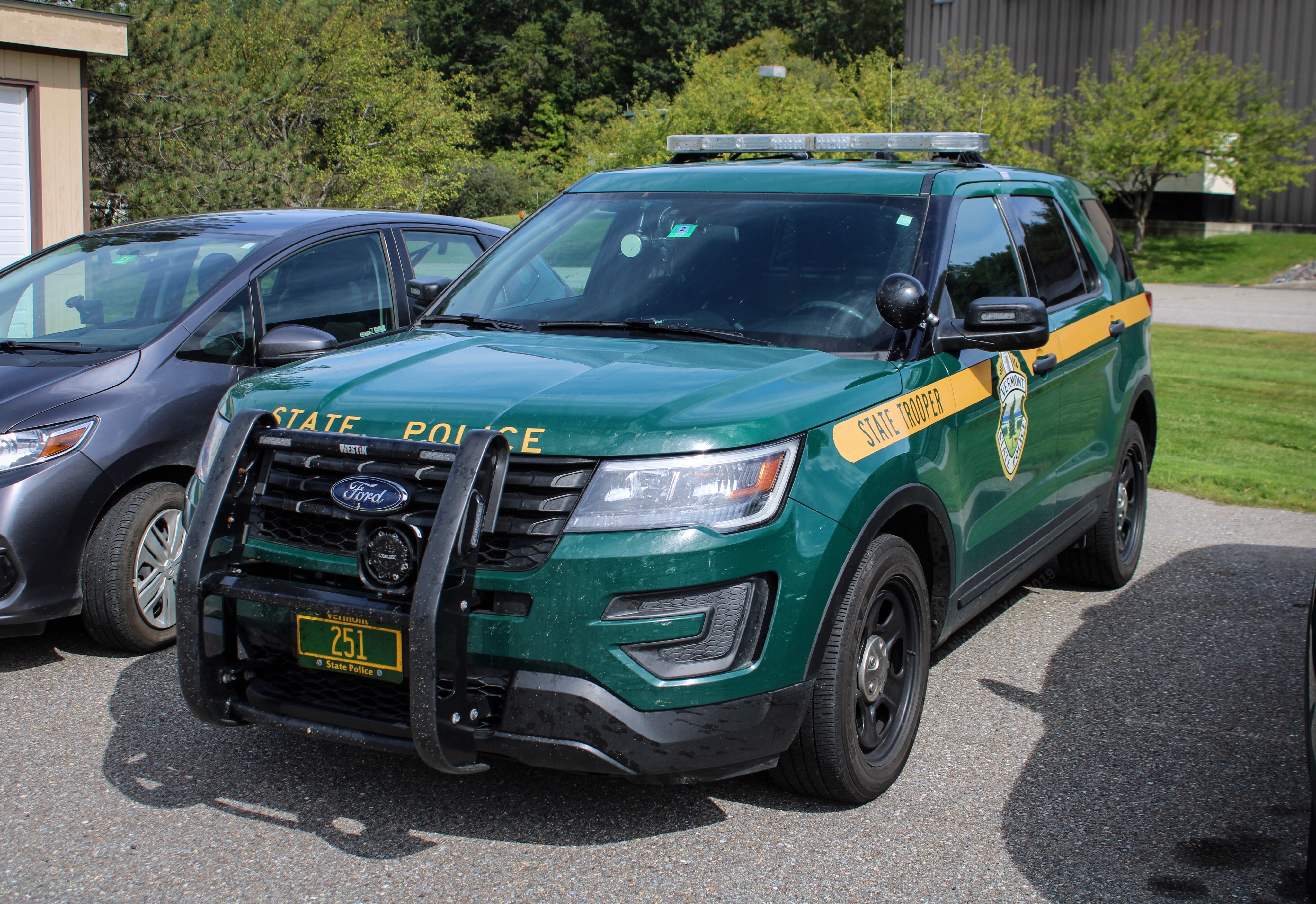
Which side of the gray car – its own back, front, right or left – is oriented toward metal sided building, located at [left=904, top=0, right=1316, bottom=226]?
back

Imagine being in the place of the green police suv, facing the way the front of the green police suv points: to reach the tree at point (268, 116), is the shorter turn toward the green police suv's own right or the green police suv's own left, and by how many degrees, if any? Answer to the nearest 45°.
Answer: approximately 135° to the green police suv's own right

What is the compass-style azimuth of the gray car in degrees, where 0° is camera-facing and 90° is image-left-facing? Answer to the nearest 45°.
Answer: approximately 45°

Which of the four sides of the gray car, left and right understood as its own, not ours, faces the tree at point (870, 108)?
back

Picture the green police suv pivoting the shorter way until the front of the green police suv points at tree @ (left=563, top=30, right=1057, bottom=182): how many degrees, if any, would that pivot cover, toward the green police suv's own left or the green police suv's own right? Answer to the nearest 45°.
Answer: approximately 135° to the green police suv's own right

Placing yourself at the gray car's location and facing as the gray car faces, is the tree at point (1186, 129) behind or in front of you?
behind

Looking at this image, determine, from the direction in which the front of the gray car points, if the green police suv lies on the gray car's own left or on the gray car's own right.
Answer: on the gray car's own left

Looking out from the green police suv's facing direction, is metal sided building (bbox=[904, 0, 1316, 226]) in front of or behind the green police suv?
behind

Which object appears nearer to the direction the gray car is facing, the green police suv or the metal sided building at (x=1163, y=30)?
the green police suv

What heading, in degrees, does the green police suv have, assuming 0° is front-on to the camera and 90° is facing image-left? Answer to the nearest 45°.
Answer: approximately 45°
